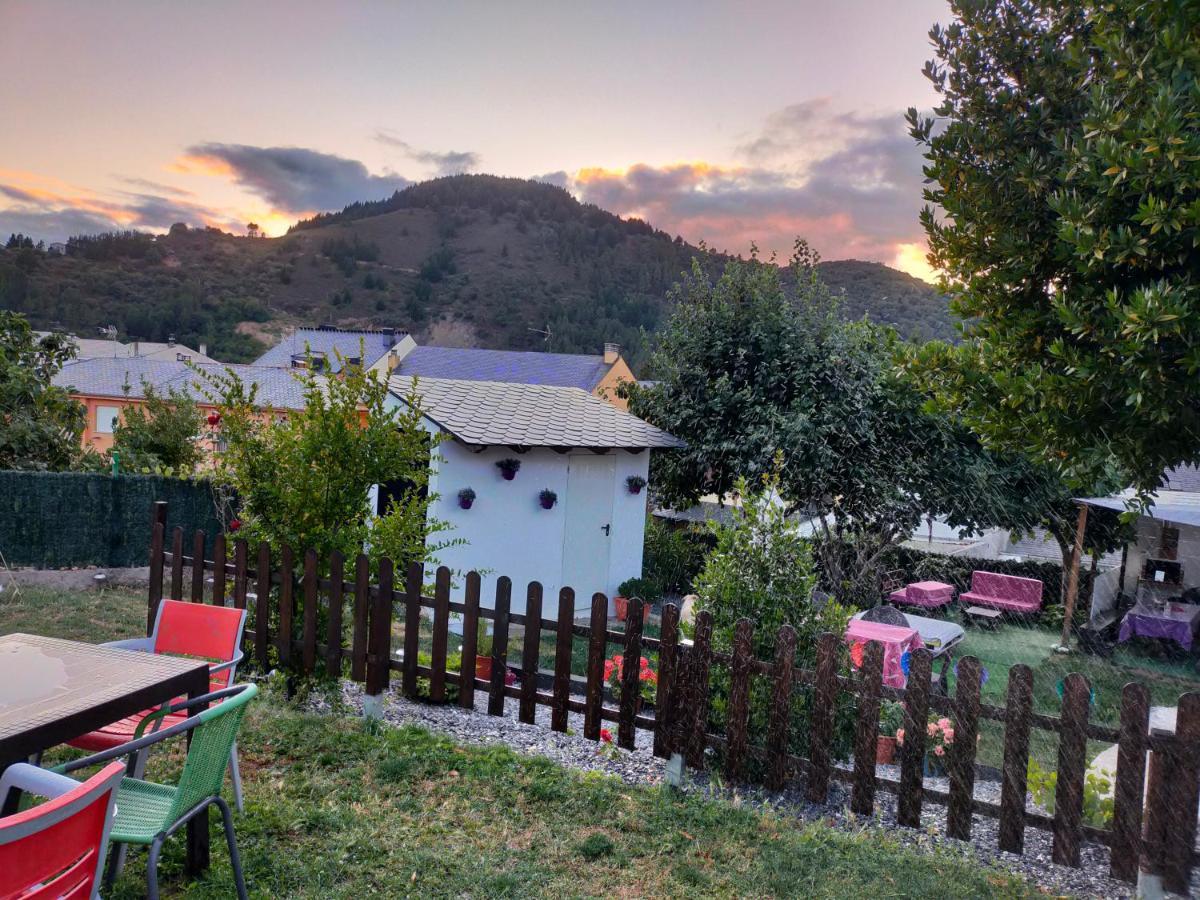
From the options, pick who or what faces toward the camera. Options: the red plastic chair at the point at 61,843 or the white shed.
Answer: the white shed

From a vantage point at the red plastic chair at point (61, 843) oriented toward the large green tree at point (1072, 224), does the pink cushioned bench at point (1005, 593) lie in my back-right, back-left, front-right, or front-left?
front-left

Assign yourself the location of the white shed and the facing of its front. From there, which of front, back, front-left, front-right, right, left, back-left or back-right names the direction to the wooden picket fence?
front

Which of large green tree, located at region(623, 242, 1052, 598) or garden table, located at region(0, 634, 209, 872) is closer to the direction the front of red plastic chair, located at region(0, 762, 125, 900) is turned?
the garden table

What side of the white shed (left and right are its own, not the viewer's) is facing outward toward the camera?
front

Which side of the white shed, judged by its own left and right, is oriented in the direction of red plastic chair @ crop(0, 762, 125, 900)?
front

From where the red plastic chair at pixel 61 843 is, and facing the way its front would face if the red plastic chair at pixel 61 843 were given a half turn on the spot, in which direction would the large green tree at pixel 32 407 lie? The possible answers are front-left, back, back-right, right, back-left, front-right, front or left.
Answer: back-left

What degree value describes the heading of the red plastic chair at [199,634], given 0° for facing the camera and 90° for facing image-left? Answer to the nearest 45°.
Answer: approximately 45°

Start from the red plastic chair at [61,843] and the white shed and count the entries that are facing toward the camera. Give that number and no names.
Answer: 1

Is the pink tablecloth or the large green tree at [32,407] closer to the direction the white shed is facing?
the pink tablecloth

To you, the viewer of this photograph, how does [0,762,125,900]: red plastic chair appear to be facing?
facing away from the viewer and to the left of the viewer

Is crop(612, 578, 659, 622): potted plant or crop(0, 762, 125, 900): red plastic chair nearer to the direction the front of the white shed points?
the red plastic chair

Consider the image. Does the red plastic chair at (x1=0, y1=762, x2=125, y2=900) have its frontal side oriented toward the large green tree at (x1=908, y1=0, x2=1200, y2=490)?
no

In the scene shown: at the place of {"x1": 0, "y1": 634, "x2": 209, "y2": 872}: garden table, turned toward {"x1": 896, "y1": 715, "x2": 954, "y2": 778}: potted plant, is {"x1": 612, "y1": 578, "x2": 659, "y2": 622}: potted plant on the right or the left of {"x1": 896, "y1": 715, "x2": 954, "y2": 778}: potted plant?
left

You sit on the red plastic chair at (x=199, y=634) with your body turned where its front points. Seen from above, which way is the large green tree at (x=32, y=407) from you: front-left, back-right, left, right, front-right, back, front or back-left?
back-right

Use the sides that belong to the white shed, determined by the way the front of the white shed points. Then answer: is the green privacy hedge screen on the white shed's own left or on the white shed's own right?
on the white shed's own right

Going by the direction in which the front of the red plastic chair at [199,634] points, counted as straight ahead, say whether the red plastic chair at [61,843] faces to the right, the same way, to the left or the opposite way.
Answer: to the right

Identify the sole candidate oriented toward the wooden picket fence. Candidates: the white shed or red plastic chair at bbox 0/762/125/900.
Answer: the white shed

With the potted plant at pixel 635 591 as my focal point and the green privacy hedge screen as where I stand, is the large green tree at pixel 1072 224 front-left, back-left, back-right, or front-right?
front-right

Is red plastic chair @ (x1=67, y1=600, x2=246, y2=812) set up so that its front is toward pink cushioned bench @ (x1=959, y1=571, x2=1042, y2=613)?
no
